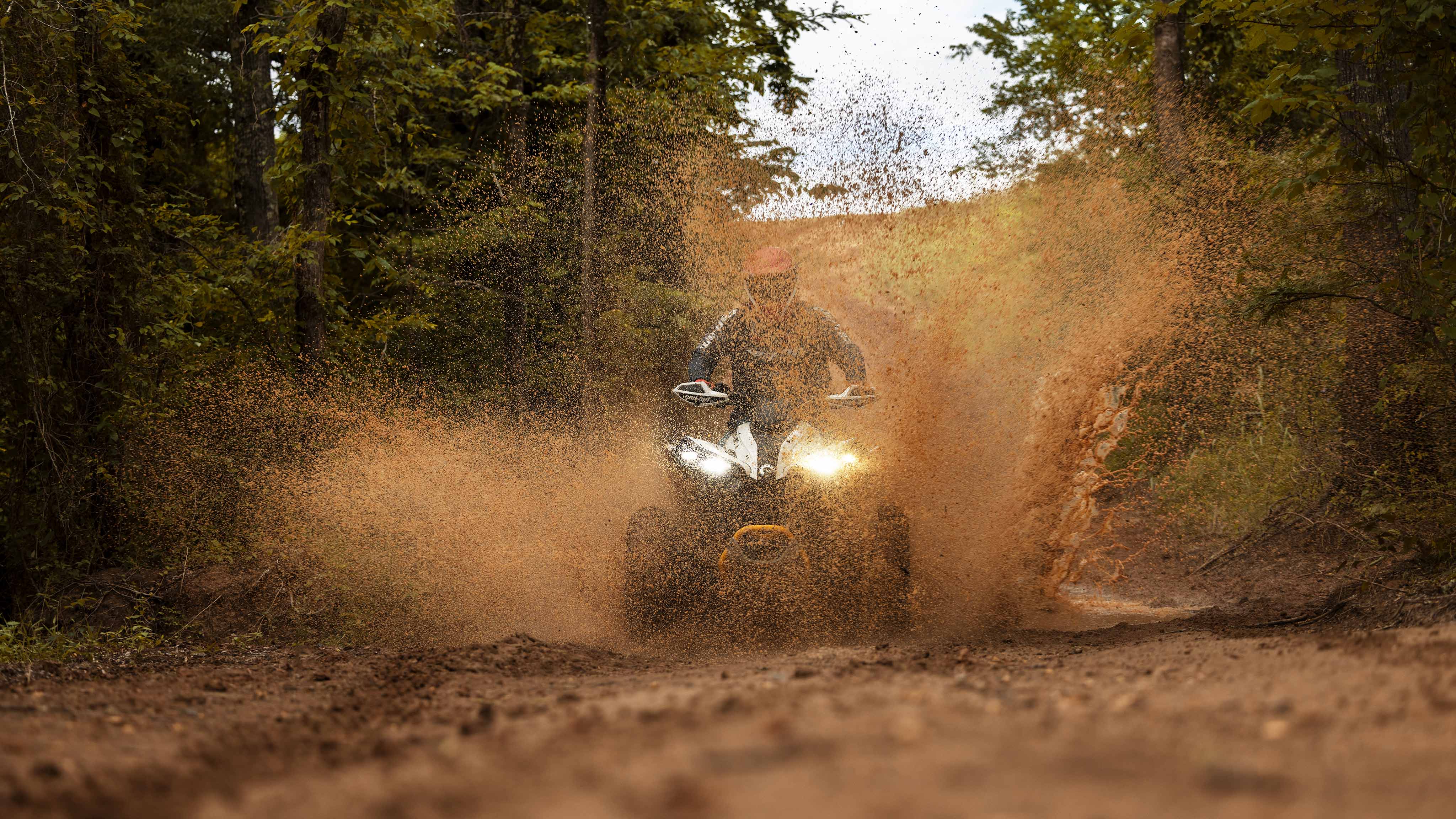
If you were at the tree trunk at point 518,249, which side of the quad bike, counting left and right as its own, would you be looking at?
back

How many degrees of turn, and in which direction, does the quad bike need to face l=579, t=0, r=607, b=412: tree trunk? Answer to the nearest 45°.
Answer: approximately 180°

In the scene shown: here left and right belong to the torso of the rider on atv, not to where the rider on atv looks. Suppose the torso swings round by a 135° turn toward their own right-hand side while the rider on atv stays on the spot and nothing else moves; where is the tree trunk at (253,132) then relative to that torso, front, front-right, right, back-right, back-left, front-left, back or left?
front

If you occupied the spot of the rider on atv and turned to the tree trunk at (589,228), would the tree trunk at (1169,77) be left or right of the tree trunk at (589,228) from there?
right

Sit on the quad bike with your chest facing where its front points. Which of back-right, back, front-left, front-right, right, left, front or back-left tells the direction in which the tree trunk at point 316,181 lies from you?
back-right

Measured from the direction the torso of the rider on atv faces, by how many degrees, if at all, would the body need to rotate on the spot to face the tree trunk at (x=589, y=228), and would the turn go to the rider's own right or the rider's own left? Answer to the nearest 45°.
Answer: approximately 180°

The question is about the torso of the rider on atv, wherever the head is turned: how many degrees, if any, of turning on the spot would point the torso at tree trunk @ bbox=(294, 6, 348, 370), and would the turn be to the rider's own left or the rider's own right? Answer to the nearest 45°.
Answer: approximately 135° to the rider's own right

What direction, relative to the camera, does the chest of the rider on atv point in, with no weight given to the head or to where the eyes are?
toward the camera

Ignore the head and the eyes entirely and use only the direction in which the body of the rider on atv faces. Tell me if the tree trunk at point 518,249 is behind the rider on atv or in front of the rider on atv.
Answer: behind

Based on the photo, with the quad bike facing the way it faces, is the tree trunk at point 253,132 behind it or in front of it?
behind

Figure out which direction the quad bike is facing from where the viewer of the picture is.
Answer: facing the viewer
